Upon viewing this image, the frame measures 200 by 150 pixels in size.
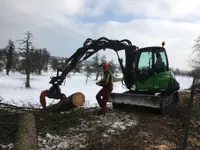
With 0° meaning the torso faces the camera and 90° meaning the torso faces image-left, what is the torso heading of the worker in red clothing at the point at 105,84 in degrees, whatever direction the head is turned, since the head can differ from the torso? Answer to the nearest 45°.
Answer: approximately 90°

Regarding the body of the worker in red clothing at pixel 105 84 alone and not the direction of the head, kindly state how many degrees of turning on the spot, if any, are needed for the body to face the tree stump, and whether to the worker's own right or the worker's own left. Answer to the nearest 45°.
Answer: approximately 45° to the worker's own left

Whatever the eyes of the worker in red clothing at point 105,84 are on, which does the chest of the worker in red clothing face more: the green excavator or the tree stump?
the tree stump
